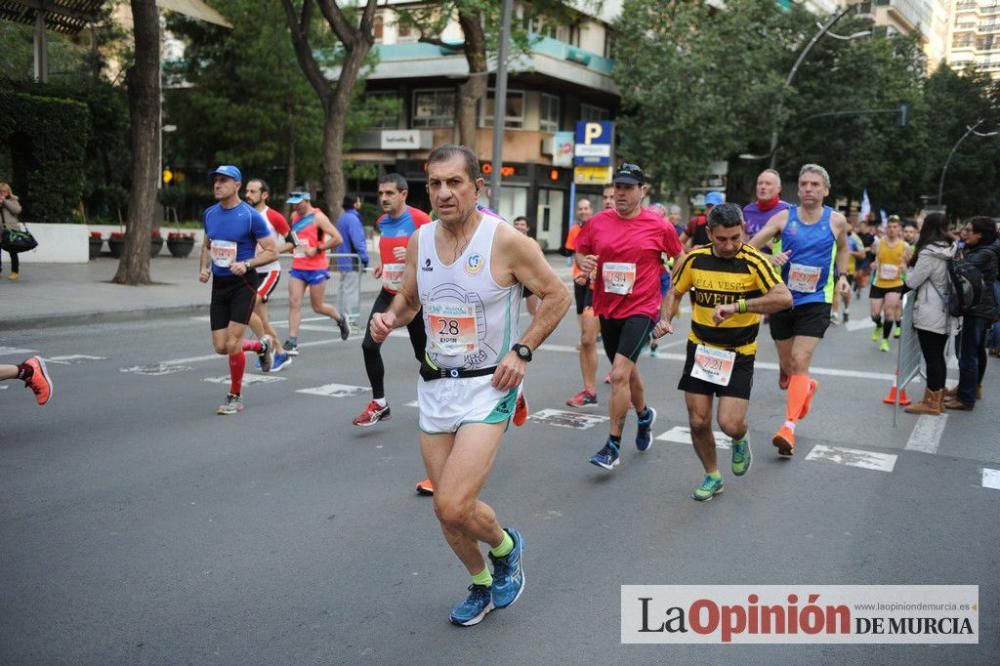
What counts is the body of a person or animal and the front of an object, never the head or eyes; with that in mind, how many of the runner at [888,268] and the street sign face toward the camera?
2

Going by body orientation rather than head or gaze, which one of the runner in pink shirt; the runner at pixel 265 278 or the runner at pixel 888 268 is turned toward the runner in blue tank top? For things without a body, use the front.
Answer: the runner at pixel 888 268

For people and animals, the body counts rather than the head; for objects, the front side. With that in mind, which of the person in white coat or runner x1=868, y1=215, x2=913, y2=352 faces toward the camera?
the runner

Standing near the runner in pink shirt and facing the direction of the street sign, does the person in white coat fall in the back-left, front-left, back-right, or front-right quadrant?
front-right

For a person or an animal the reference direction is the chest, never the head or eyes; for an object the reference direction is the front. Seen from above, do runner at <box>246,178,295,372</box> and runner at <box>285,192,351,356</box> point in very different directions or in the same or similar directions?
same or similar directions

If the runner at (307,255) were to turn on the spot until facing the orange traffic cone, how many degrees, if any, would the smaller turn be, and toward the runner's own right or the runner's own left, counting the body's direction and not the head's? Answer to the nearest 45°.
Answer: approximately 90° to the runner's own left

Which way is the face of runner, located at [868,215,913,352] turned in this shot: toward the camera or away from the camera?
toward the camera

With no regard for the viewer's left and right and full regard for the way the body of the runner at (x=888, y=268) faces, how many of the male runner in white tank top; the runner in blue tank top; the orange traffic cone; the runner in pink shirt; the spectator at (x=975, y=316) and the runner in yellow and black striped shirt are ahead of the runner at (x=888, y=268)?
6

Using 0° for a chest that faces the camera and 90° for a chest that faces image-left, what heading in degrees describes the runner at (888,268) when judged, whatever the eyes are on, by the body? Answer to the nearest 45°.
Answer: approximately 0°

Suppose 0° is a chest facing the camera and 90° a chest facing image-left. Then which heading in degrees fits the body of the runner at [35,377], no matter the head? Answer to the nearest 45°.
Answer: approximately 90°

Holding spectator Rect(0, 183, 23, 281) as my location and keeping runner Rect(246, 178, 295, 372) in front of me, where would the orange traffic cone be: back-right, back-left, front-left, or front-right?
front-left

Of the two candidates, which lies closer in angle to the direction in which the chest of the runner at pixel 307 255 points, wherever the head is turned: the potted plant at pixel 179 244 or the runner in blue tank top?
the runner in blue tank top

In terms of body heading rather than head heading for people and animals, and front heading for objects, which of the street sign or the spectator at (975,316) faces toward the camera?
the street sign

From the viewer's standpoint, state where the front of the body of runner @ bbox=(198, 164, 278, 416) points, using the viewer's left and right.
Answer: facing the viewer and to the left of the viewer

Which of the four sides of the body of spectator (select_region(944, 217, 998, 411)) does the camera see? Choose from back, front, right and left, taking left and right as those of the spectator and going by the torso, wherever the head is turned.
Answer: left
